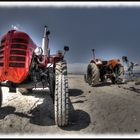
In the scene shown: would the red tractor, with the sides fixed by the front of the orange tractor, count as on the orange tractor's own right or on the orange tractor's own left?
on the orange tractor's own left
